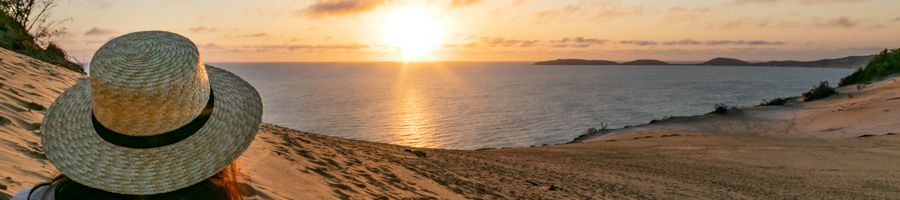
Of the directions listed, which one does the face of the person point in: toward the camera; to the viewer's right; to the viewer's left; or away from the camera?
away from the camera

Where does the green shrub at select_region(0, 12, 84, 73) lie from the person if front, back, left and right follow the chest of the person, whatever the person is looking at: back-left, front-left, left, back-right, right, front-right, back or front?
front

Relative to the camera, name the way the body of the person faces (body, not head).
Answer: away from the camera
